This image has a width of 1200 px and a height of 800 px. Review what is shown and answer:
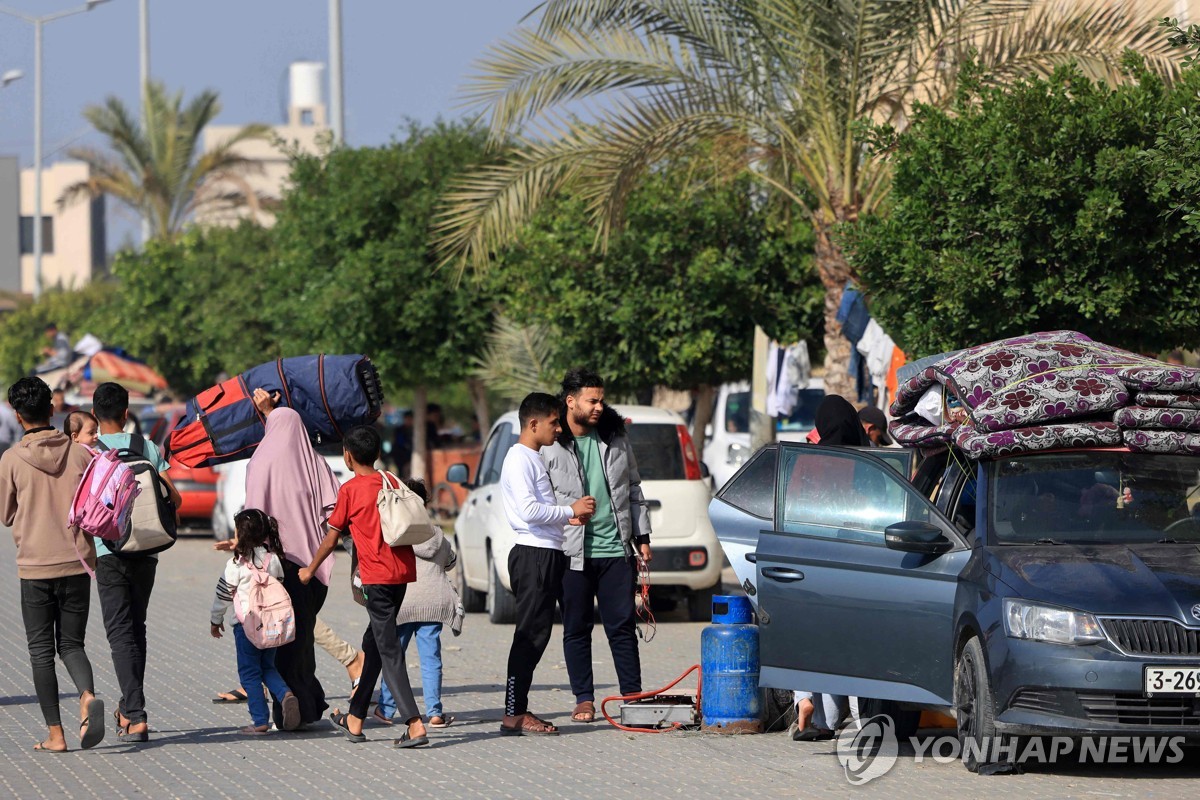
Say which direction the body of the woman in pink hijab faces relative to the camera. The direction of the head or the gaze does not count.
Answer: away from the camera

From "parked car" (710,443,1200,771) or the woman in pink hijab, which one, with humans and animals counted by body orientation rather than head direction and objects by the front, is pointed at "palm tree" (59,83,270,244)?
the woman in pink hijab

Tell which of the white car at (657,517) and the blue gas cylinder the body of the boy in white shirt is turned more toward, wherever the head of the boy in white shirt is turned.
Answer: the blue gas cylinder

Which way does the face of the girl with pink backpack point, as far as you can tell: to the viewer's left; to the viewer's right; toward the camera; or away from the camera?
away from the camera

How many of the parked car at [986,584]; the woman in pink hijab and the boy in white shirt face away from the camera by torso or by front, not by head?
1

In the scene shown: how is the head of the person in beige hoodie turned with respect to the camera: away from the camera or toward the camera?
away from the camera

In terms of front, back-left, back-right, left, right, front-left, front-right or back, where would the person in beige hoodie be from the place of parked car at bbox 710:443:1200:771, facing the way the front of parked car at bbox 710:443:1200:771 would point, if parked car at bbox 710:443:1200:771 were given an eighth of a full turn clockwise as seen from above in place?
right

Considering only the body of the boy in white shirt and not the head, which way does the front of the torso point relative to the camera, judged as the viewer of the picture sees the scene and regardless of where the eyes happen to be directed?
to the viewer's right

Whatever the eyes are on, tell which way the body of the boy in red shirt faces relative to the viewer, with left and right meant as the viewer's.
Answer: facing away from the viewer and to the left of the viewer

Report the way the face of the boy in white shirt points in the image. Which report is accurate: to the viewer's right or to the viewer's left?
to the viewer's right

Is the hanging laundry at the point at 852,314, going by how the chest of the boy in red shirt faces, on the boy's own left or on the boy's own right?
on the boy's own right

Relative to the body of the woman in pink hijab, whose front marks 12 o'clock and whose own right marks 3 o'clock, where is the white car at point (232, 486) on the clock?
The white car is roughly at 12 o'clock from the woman in pink hijab.

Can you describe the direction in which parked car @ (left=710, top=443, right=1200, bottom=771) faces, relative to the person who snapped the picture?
facing the viewer and to the right of the viewer
